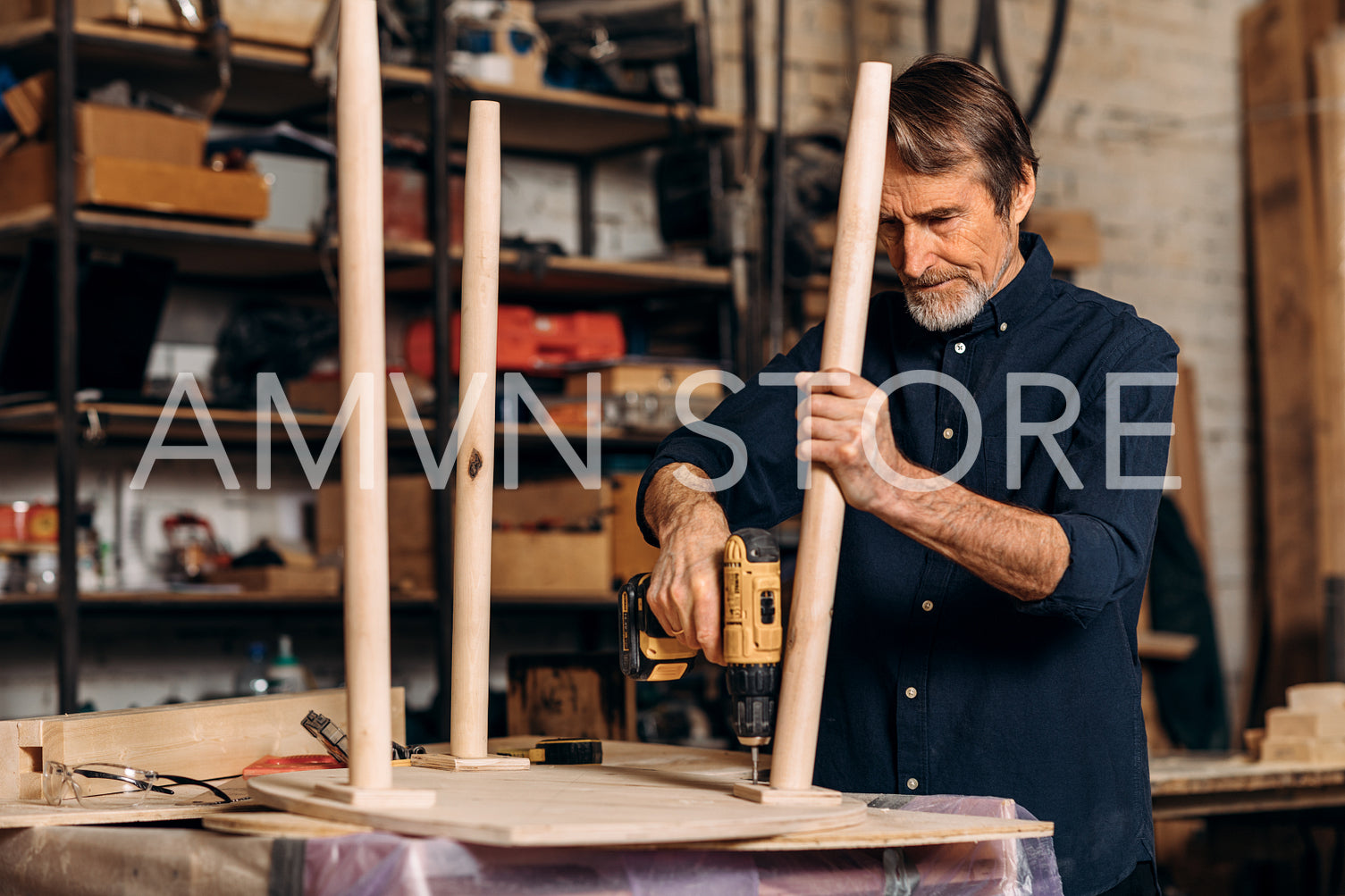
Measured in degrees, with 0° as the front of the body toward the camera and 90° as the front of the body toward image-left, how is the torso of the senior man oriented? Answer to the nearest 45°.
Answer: approximately 45°

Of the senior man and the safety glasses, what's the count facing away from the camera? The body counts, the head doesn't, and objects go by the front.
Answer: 0

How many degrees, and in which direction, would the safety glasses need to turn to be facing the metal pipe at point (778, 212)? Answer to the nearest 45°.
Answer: approximately 180°

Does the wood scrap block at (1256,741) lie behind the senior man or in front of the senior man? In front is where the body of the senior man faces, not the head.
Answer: behind

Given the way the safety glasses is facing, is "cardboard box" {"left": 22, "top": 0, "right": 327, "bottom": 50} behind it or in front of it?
behind

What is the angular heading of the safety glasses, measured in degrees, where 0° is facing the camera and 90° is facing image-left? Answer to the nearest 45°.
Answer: approximately 45°

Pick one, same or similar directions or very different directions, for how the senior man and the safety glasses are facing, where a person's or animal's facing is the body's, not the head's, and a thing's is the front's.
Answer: same or similar directions

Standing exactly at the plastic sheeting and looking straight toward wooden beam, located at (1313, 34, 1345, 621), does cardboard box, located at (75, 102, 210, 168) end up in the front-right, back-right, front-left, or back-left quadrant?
front-left

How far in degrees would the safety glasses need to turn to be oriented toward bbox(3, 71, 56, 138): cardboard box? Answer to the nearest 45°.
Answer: approximately 135° to its right

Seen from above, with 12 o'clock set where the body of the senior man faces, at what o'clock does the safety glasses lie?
The safety glasses is roughly at 1 o'clock from the senior man.

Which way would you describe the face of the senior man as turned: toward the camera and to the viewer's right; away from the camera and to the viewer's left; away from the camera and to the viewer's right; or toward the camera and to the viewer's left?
toward the camera and to the viewer's left

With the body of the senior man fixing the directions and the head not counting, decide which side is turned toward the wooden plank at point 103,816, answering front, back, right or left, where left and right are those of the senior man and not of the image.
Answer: front

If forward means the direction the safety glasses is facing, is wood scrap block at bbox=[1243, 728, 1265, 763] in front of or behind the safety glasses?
behind

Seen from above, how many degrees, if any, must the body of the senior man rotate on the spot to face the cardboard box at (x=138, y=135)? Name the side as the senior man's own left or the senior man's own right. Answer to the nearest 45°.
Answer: approximately 90° to the senior man's own right

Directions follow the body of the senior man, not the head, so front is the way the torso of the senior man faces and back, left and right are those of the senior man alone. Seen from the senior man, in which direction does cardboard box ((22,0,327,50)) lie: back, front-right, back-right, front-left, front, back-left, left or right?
right

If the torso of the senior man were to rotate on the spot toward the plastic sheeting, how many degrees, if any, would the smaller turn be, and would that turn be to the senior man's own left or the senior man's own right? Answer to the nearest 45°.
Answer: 0° — they already face it
